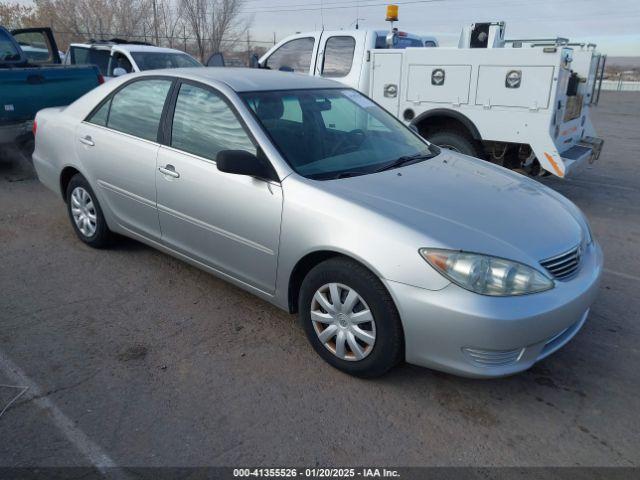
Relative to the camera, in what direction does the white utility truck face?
facing away from the viewer and to the left of the viewer

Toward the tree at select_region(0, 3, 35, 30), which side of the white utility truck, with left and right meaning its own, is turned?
front

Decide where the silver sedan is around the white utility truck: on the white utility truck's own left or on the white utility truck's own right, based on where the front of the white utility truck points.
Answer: on the white utility truck's own left

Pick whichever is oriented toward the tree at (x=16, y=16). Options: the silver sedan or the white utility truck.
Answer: the white utility truck

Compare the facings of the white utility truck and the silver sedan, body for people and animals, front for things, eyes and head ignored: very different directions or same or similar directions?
very different directions

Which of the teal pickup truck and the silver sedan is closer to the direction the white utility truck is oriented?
the teal pickup truck

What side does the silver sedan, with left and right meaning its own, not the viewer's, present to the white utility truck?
left

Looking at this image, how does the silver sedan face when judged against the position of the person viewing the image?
facing the viewer and to the right of the viewer

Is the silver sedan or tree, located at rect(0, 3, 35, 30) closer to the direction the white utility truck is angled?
the tree
